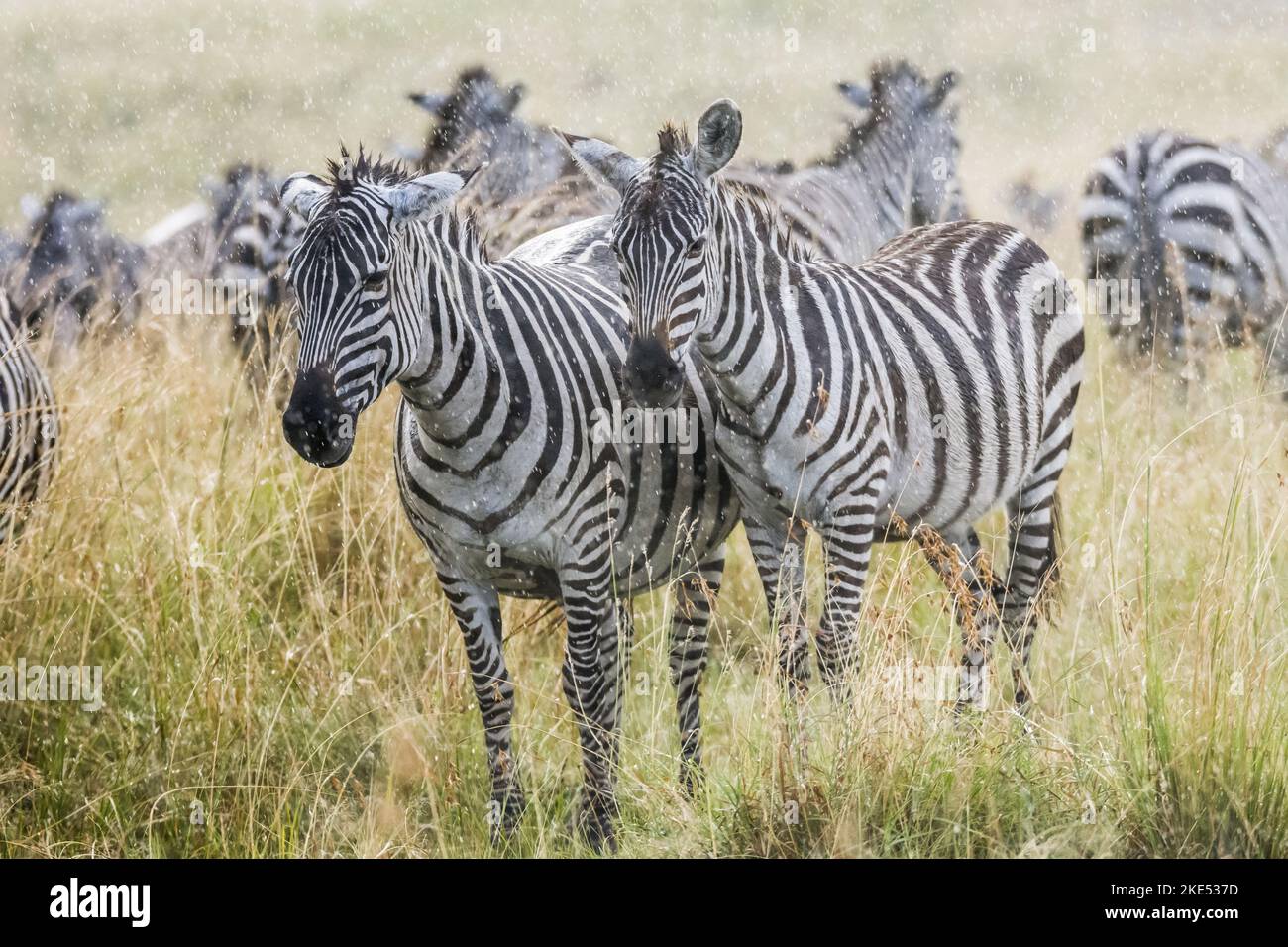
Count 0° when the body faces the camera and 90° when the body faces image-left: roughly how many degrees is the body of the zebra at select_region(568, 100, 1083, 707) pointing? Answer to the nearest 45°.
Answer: approximately 45°

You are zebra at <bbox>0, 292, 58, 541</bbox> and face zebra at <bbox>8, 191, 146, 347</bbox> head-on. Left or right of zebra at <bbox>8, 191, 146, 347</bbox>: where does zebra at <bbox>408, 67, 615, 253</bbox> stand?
right

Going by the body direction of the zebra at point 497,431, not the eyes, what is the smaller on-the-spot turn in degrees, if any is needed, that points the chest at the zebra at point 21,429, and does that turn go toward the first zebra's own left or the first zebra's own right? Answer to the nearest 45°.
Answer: approximately 90° to the first zebra's own right

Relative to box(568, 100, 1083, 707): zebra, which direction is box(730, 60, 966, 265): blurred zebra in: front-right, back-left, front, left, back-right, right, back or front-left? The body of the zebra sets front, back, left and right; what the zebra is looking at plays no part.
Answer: back-right

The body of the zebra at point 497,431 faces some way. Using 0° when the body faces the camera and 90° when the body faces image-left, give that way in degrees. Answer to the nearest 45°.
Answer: approximately 45°

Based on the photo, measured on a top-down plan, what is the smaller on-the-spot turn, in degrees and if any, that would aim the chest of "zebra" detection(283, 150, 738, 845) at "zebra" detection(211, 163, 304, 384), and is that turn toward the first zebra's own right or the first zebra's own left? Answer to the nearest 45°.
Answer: approximately 135° to the first zebra's own right
